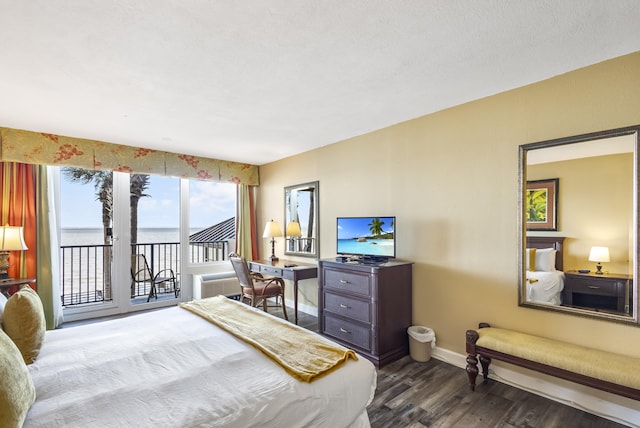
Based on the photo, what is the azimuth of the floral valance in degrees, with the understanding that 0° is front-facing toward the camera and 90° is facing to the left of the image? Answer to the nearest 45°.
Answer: approximately 315°

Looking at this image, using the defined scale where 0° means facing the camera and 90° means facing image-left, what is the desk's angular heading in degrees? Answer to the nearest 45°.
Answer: approximately 45°

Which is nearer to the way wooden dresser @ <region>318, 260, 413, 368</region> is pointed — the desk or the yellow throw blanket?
the yellow throw blanket

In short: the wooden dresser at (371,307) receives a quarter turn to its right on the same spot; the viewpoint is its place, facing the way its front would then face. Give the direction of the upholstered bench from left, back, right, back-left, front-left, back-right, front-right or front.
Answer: back

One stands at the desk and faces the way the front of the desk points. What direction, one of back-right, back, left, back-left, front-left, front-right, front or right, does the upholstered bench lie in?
left

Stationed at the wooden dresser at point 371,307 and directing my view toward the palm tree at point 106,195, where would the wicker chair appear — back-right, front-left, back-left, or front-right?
front-right

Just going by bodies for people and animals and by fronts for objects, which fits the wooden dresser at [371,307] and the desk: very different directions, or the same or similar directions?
same or similar directions

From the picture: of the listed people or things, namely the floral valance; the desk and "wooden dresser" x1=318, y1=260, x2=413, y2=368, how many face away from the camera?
0

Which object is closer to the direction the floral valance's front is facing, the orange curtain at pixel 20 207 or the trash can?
the trash can

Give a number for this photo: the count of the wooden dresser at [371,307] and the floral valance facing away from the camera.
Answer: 0

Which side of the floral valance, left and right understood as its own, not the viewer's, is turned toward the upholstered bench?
front

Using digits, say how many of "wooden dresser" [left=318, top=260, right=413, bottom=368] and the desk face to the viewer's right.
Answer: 0

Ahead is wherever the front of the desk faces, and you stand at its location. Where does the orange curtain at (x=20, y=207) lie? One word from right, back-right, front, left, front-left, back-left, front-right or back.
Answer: front-right

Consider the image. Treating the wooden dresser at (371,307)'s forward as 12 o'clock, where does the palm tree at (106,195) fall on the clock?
The palm tree is roughly at 2 o'clock from the wooden dresser.

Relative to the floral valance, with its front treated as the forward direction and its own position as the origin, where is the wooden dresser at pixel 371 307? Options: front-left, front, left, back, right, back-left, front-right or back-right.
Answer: front

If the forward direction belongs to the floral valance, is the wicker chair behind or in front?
in front

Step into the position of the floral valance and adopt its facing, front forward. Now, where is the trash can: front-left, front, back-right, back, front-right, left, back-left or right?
front

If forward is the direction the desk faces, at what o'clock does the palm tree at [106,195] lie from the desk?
The palm tree is roughly at 2 o'clock from the desk.

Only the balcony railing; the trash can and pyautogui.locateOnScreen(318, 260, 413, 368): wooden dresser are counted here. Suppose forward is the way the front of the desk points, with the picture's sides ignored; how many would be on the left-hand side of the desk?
2

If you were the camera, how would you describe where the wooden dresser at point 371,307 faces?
facing the viewer and to the left of the viewer
